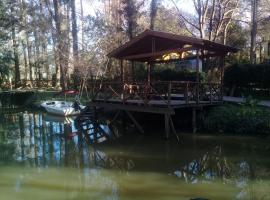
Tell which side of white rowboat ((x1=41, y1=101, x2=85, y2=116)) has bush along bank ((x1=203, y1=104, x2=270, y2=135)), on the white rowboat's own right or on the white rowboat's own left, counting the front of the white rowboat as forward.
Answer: on the white rowboat's own left

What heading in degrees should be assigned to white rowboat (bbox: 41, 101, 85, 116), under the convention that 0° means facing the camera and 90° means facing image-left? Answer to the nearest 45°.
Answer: approximately 90°

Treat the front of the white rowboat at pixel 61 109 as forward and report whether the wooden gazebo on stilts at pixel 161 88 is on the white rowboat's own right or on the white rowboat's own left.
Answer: on the white rowboat's own left

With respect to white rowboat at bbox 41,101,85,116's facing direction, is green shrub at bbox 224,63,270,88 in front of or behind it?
behind
